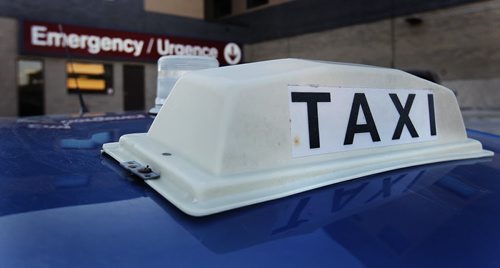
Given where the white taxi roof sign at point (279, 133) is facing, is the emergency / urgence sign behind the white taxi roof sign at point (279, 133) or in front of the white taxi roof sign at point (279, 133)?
behind

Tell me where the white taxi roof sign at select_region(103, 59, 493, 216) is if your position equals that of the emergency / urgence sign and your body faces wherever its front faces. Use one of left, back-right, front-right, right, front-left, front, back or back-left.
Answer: front-right

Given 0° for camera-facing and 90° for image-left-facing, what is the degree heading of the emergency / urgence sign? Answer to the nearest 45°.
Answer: approximately 315°

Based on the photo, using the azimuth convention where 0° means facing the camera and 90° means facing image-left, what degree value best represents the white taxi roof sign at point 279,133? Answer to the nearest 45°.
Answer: approximately 315°
